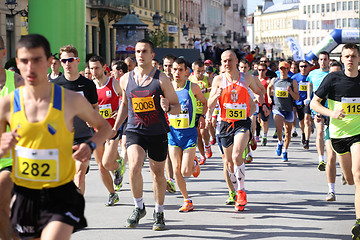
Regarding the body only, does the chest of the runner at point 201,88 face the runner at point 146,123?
yes

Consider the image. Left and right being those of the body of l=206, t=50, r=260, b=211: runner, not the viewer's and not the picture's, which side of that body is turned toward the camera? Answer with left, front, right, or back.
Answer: front

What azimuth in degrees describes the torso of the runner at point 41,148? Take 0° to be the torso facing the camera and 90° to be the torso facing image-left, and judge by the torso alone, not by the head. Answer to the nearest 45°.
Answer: approximately 0°

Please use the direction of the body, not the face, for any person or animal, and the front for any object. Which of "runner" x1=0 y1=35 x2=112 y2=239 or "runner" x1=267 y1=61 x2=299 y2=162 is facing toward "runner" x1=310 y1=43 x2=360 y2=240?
"runner" x1=267 y1=61 x2=299 y2=162

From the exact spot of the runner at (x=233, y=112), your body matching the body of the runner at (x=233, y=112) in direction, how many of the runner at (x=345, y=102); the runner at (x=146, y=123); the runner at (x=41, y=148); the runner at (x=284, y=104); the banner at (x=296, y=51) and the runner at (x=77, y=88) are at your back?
2

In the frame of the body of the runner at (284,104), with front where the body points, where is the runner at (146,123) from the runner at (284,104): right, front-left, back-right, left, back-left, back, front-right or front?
front

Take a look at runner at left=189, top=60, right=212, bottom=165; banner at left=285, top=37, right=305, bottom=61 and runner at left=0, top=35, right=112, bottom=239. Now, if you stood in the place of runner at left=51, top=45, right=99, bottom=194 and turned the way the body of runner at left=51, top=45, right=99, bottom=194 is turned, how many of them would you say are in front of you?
1

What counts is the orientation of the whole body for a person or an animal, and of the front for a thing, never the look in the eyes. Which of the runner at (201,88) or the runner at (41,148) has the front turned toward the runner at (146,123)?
the runner at (201,88)

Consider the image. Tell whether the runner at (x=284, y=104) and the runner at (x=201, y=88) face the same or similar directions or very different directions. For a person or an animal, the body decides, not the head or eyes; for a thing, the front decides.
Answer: same or similar directions

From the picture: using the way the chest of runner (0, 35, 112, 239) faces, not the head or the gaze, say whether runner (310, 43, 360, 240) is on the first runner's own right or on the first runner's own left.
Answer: on the first runner's own left

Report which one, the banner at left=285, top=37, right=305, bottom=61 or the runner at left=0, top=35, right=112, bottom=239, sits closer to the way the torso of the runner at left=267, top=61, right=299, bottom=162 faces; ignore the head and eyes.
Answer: the runner

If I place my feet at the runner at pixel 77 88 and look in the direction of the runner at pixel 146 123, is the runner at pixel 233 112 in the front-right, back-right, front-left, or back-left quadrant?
front-left

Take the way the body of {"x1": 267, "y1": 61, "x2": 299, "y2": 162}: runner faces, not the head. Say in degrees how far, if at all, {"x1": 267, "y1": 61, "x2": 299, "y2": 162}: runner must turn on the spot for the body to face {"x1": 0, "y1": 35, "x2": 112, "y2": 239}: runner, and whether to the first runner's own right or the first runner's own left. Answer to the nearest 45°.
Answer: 0° — they already face them

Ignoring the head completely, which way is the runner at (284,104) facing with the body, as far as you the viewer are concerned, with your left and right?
facing the viewer
